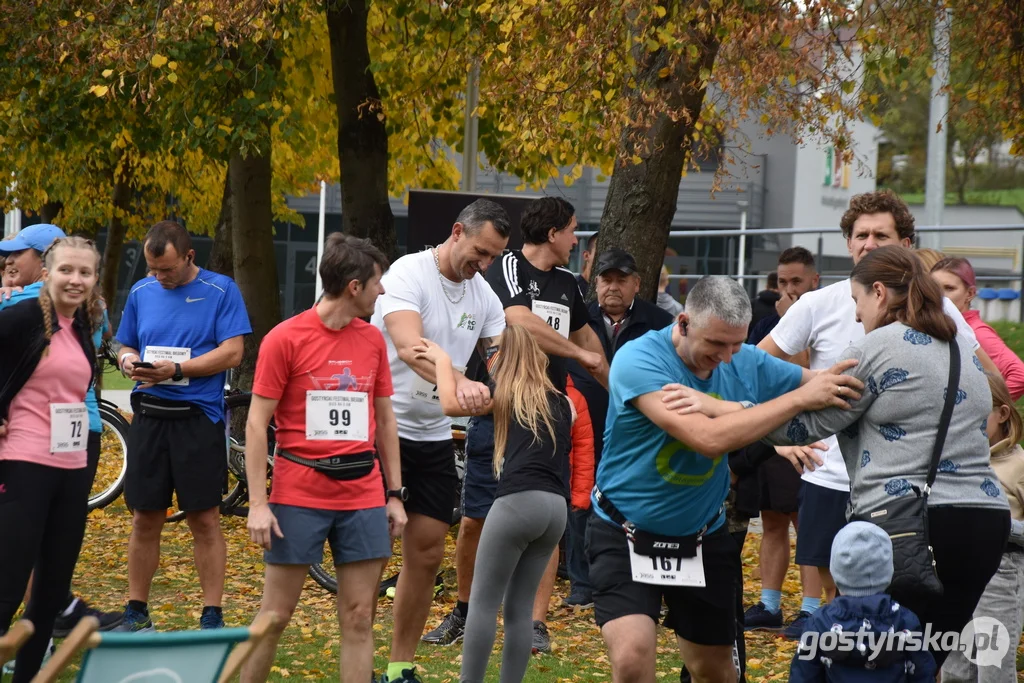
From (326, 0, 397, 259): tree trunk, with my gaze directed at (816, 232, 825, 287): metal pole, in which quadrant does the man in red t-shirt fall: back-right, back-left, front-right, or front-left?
back-right

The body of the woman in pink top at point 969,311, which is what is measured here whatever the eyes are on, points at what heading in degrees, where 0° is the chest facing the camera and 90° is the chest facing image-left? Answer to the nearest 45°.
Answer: approximately 45°

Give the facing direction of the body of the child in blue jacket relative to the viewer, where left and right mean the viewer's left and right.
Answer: facing away from the viewer

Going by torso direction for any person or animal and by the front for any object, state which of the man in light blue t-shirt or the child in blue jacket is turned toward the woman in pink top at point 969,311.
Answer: the child in blue jacket

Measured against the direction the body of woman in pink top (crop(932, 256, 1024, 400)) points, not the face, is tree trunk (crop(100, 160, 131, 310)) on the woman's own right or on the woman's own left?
on the woman's own right

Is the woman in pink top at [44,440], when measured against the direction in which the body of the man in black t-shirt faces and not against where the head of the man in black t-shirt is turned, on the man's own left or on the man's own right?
on the man's own right

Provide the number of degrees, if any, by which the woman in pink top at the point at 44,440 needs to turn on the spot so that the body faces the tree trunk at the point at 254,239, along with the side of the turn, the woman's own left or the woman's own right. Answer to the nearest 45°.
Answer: approximately 135° to the woman's own left

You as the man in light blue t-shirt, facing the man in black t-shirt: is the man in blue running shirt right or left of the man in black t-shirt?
left
